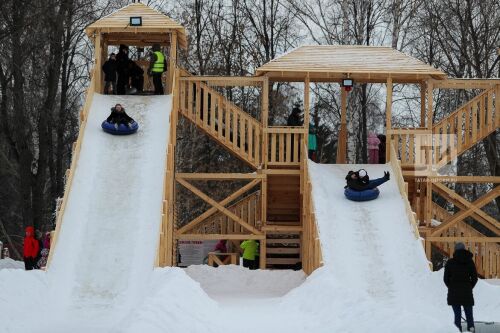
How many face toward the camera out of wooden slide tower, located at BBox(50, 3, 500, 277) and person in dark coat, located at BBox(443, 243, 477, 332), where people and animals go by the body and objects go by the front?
1

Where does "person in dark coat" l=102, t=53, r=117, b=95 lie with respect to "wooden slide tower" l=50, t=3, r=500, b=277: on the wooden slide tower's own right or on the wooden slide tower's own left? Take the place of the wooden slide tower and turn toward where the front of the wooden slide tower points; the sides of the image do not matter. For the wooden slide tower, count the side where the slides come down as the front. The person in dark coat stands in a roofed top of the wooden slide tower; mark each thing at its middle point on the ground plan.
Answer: on the wooden slide tower's own right

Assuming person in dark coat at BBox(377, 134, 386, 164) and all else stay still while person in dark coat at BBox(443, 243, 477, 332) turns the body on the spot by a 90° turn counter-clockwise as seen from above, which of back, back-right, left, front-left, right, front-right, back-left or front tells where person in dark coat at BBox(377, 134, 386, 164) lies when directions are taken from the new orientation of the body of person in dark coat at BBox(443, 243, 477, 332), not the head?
right

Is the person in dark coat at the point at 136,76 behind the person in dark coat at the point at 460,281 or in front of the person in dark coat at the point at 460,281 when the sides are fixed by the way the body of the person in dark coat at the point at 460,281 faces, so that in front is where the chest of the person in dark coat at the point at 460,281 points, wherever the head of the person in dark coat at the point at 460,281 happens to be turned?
in front

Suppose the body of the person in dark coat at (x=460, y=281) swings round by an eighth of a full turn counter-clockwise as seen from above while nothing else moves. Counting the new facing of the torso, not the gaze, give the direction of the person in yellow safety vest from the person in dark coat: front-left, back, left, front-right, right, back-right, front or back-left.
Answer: front

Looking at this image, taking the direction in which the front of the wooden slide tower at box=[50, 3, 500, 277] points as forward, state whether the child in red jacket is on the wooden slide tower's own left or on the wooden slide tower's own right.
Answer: on the wooden slide tower's own right

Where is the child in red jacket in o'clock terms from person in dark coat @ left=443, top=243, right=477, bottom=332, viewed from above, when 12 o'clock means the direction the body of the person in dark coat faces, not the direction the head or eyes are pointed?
The child in red jacket is roughly at 10 o'clock from the person in dark coat.

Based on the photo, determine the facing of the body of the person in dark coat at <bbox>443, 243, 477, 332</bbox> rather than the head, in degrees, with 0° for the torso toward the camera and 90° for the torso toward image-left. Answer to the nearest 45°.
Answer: approximately 180°

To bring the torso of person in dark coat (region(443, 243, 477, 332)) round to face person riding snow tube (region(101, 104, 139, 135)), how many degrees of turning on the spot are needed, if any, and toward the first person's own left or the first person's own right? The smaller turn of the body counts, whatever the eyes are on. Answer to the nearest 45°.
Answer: approximately 45° to the first person's own left

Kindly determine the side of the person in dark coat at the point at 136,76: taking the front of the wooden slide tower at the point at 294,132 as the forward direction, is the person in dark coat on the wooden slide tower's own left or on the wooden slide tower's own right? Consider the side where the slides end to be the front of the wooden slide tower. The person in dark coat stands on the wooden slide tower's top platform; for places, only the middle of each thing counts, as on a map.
on the wooden slide tower's own right

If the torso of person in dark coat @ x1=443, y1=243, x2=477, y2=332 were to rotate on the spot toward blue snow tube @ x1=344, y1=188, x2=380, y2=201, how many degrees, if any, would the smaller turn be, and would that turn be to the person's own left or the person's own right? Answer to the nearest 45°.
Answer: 0° — they already face it

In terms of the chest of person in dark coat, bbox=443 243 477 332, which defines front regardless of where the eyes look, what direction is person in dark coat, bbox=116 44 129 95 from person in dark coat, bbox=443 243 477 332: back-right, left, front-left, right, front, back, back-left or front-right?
front-left

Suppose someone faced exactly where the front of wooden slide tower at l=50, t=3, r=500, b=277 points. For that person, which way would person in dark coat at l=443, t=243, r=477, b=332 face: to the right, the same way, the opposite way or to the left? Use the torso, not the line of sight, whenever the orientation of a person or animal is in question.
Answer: the opposite way

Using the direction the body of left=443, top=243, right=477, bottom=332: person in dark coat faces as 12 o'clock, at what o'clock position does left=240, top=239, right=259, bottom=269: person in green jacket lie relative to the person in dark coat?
The person in green jacket is roughly at 11 o'clock from the person in dark coat.

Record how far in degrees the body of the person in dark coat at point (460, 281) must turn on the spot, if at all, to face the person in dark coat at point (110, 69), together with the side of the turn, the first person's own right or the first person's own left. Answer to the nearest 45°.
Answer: approximately 45° to the first person's own left
